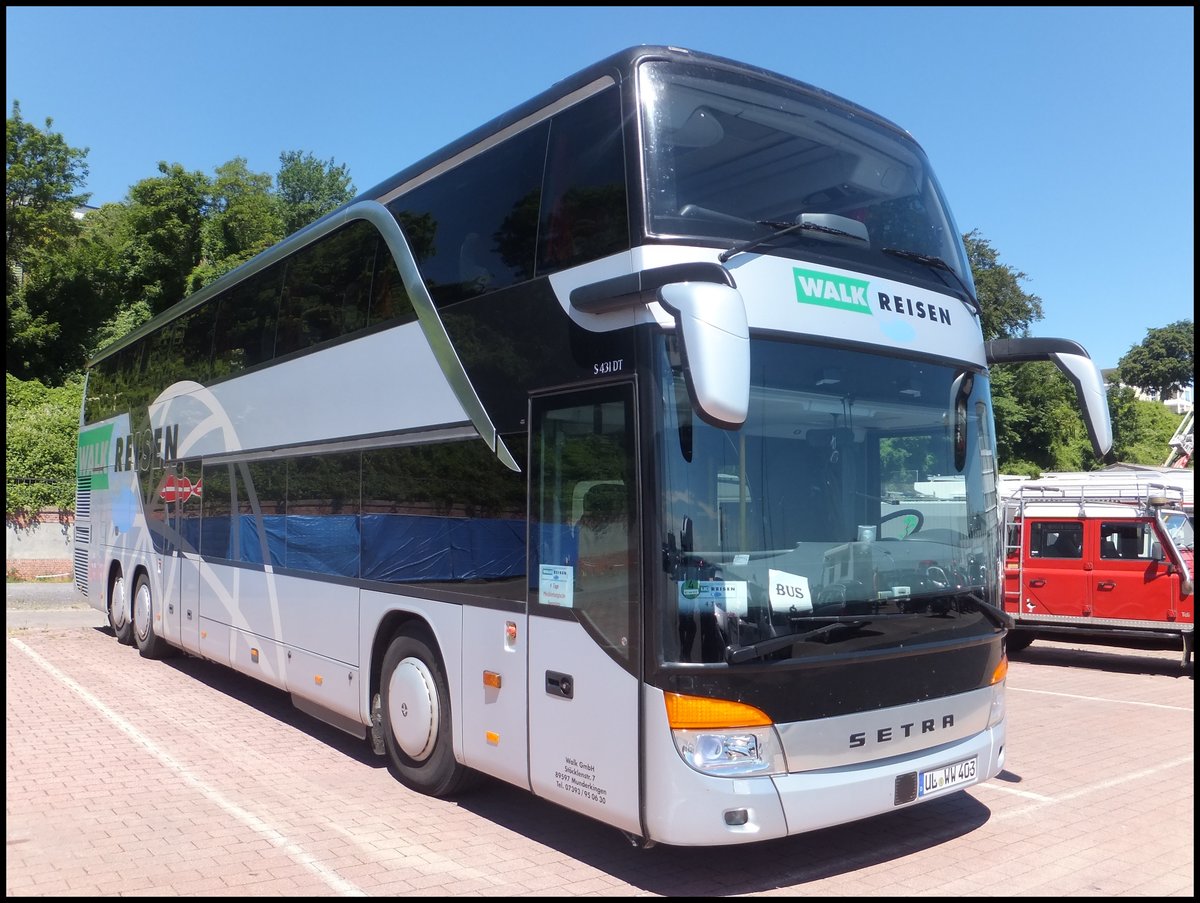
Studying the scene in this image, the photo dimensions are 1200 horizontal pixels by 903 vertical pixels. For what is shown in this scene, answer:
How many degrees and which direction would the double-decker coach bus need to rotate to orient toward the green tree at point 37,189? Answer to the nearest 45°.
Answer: approximately 180°

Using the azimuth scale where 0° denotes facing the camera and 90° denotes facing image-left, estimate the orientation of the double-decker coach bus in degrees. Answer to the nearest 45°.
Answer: approximately 315°

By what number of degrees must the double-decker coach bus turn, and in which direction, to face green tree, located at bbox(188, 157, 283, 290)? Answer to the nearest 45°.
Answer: approximately 135° to its left

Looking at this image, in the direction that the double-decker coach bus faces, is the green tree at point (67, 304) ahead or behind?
behind

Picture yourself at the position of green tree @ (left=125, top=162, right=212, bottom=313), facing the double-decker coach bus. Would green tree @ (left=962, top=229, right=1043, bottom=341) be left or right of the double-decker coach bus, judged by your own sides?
left

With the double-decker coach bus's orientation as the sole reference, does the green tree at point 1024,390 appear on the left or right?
on its left
